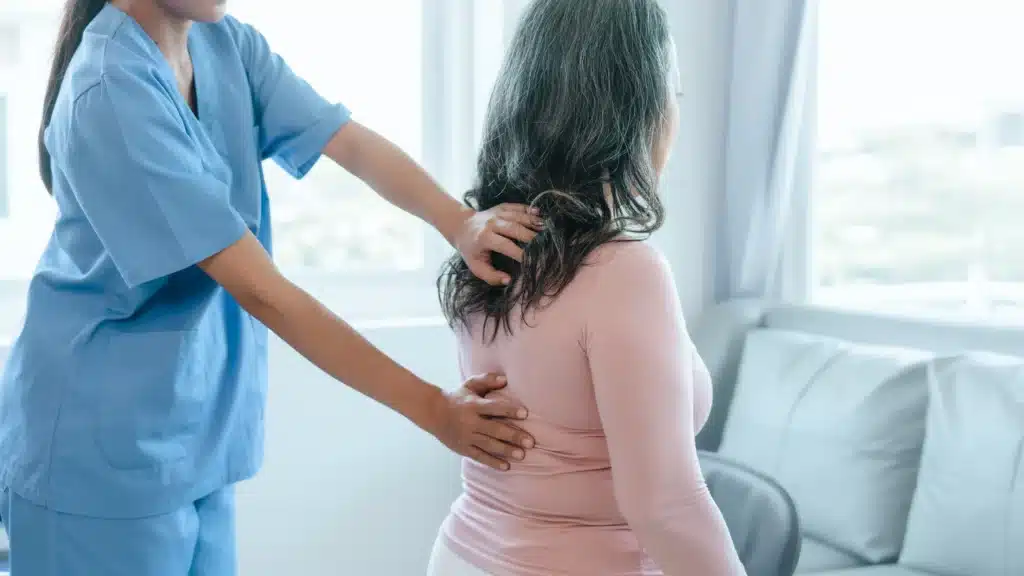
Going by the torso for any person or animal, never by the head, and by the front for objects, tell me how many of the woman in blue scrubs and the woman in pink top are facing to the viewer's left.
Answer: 0

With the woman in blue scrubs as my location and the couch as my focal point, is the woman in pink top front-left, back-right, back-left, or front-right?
front-right

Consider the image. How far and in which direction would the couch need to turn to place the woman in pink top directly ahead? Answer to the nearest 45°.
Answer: approximately 45° to its right

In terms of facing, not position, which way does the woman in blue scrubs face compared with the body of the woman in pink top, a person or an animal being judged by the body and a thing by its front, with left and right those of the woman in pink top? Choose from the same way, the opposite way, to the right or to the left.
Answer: to the right

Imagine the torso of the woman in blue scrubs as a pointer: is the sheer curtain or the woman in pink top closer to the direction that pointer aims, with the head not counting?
the woman in pink top

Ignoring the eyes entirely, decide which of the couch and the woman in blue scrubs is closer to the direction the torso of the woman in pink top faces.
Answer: the couch

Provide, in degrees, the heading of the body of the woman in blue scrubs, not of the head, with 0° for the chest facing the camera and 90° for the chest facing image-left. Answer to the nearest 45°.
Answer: approximately 315°

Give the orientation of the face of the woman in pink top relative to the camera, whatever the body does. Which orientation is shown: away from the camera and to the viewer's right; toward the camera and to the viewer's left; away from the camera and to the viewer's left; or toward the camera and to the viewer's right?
away from the camera and to the viewer's right

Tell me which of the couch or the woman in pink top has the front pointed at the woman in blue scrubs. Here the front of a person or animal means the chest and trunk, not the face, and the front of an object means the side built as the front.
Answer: the couch

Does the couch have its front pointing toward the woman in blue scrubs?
yes

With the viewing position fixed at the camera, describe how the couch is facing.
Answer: facing the viewer and to the left of the viewer

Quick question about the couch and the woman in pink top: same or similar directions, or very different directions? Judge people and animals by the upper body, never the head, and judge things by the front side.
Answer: very different directions

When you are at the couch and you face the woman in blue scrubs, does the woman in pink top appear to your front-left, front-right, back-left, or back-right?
front-left

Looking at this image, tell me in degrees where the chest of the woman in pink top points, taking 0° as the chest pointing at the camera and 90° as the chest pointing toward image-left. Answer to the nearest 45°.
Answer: approximately 225°

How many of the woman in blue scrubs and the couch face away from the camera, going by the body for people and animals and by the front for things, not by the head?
0

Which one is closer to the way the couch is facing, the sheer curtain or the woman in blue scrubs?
the woman in blue scrubs
